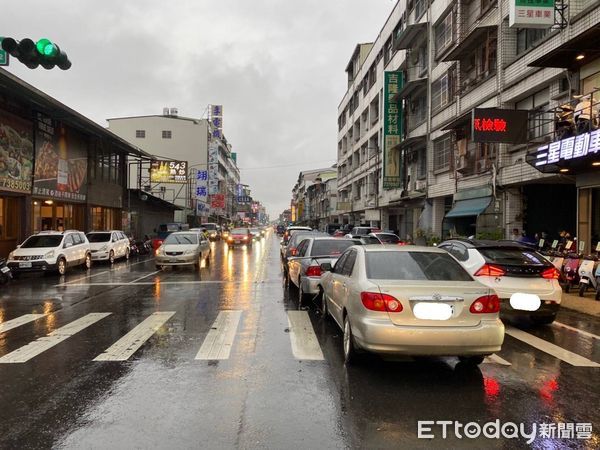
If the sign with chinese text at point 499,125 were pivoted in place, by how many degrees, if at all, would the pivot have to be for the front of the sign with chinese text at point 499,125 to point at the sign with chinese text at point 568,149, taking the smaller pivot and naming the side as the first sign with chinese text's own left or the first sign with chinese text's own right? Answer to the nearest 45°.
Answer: approximately 45° to the first sign with chinese text's own left

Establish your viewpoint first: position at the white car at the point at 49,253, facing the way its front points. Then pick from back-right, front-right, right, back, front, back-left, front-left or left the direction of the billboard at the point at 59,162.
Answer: back-right

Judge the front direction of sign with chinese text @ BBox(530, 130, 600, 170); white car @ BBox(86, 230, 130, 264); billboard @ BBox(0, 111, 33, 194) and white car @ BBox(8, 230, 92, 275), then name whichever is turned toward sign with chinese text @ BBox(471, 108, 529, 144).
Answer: the billboard

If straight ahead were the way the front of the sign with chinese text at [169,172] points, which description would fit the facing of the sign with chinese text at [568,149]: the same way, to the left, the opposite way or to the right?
to the right

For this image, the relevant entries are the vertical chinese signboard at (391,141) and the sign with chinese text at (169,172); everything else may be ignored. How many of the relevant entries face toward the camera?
2

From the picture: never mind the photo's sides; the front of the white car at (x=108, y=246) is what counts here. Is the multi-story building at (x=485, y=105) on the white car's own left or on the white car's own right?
on the white car's own left

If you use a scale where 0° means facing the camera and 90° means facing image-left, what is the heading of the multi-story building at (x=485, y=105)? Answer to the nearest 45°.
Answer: approximately 45°

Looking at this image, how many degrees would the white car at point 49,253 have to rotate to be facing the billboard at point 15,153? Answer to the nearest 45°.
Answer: approximately 135° to its right
